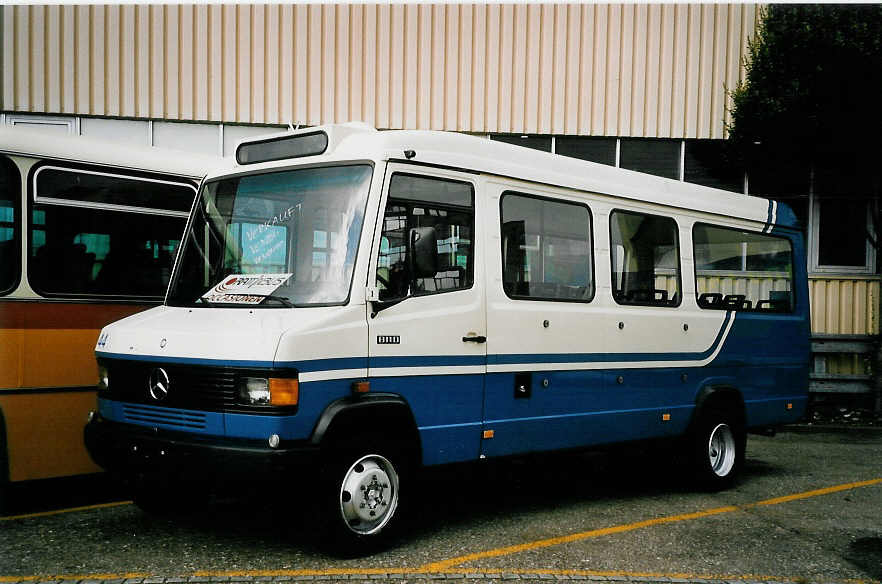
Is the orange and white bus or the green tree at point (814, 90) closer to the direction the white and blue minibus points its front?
the orange and white bus

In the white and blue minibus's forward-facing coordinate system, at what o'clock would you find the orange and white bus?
The orange and white bus is roughly at 2 o'clock from the white and blue minibus.

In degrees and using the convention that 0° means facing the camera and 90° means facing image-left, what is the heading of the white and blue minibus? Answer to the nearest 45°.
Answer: approximately 45°

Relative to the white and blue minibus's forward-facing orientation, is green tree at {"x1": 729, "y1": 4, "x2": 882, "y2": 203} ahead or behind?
behind
